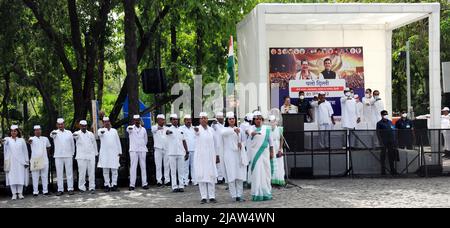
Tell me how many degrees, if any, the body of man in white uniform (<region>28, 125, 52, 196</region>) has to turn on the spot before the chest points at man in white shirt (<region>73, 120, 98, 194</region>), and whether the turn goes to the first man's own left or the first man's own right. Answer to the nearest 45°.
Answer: approximately 90° to the first man's own left

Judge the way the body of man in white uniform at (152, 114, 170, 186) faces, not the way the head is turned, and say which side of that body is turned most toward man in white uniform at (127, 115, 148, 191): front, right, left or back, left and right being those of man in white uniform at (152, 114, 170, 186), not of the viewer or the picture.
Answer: right

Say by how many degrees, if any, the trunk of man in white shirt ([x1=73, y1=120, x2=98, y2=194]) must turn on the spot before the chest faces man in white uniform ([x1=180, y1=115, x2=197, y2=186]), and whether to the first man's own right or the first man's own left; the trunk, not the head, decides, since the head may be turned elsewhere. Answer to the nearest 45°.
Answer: approximately 90° to the first man's own left

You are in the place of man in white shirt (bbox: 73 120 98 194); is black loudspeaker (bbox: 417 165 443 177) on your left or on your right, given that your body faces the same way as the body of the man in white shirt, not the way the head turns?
on your left

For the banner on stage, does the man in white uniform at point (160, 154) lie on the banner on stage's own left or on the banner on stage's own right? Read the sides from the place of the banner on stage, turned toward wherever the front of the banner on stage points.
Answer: on the banner on stage's own right
